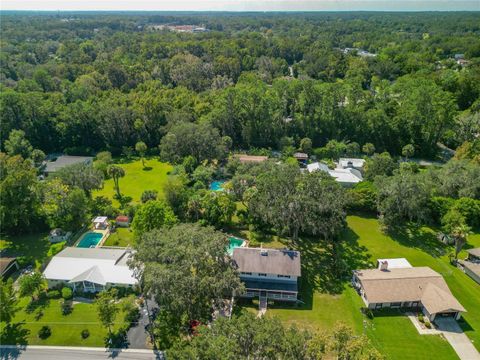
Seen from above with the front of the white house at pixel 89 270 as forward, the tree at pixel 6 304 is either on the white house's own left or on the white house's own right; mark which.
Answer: on the white house's own right

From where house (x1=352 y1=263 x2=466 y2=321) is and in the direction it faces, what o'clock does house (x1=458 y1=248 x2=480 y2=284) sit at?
house (x1=458 y1=248 x2=480 y2=284) is roughly at 7 o'clock from house (x1=352 y1=263 x2=466 y2=321).

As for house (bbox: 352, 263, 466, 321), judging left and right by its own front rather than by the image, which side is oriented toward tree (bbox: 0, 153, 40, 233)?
right

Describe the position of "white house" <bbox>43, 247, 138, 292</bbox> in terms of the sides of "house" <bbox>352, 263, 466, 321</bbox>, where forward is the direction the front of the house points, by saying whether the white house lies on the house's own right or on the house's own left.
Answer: on the house's own right

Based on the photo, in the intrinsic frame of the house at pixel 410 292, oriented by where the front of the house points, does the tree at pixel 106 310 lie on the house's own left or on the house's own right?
on the house's own right

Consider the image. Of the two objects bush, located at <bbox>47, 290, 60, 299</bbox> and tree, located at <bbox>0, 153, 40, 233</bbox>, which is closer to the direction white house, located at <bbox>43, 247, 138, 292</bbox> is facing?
the bush

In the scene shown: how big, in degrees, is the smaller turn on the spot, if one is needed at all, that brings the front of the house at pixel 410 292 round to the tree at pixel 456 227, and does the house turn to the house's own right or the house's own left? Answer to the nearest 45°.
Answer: approximately 180°

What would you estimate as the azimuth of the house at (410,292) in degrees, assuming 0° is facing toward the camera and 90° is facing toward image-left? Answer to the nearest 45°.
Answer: approximately 0°

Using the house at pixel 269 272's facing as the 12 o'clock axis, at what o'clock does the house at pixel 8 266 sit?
the house at pixel 8 266 is roughly at 3 o'clock from the house at pixel 269 272.

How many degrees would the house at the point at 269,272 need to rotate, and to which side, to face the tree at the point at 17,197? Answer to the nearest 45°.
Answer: approximately 90° to its right

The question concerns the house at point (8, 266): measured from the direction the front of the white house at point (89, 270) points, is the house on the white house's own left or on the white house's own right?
on the white house's own right
